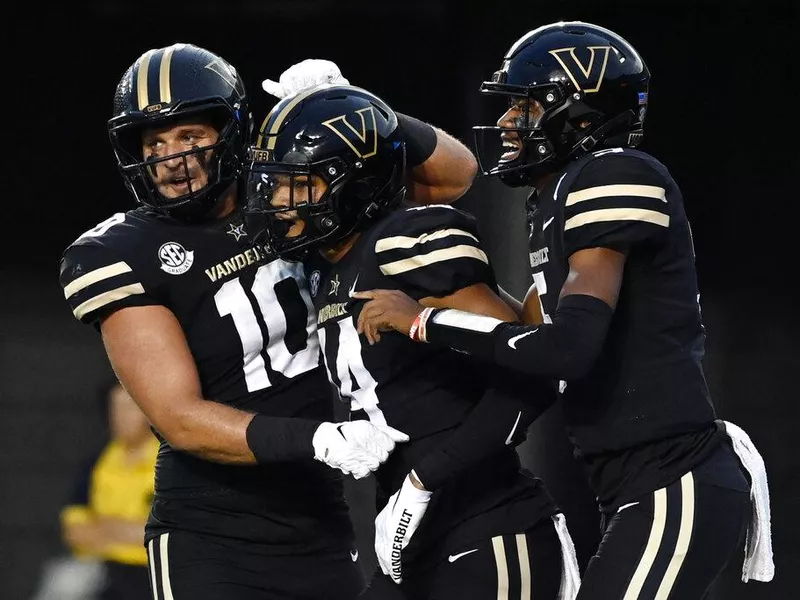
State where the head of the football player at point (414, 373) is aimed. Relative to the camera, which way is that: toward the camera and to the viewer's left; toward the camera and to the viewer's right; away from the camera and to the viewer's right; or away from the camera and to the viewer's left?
toward the camera and to the viewer's left

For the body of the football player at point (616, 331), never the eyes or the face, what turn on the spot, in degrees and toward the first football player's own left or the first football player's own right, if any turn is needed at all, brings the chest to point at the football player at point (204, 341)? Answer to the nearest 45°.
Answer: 0° — they already face them

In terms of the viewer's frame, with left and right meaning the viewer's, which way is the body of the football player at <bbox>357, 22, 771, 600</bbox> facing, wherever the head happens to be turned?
facing to the left of the viewer

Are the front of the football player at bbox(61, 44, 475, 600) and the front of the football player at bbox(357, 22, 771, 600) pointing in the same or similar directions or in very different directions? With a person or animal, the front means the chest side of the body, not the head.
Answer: very different directions

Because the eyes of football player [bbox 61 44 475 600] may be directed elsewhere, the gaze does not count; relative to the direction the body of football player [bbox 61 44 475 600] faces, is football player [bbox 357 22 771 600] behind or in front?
in front

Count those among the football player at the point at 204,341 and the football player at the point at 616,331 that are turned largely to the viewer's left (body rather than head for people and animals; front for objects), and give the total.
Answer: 1
